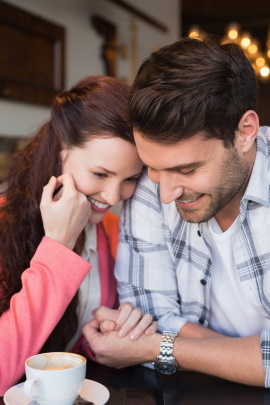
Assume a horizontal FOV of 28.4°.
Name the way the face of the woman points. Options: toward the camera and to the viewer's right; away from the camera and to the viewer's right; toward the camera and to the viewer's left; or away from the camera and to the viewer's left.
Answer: toward the camera and to the viewer's right

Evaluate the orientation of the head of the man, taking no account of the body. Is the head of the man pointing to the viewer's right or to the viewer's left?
to the viewer's left

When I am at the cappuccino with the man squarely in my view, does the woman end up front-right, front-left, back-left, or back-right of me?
front-left

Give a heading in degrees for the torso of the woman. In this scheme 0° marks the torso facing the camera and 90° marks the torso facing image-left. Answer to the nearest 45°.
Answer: approximately 315°
